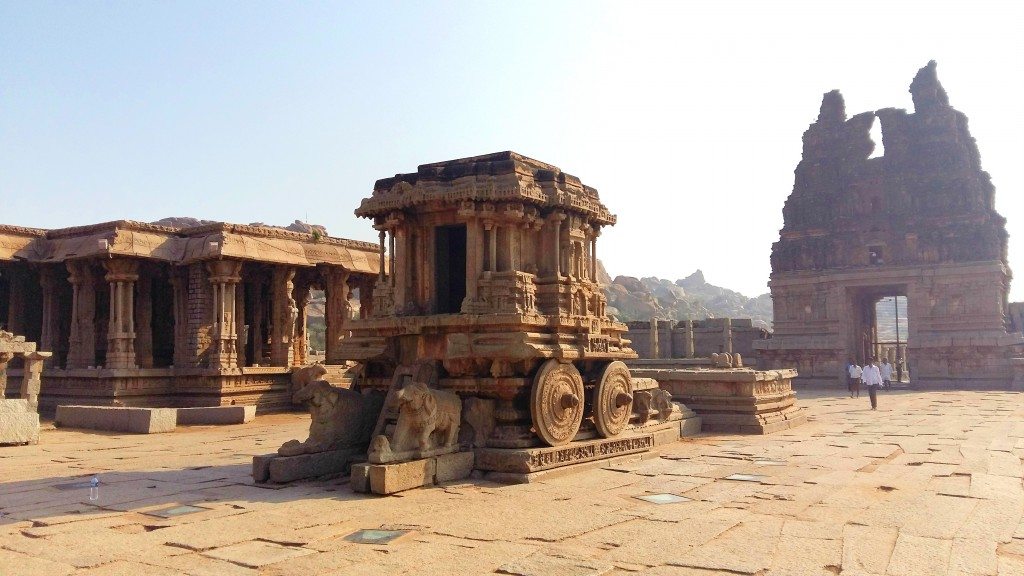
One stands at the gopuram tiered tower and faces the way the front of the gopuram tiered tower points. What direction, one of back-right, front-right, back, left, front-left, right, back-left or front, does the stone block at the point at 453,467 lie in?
front

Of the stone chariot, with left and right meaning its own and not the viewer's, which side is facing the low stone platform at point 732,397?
back

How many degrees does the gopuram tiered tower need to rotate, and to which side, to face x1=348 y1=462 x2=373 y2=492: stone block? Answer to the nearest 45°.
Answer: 0° — it already faces it

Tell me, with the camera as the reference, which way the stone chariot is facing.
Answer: facing the viewer and to the left of the viewer

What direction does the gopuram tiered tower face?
toward the camera

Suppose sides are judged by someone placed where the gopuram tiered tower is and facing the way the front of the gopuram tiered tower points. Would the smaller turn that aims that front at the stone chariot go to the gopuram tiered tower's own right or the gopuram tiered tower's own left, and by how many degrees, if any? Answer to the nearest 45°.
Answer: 0° — it already faces it

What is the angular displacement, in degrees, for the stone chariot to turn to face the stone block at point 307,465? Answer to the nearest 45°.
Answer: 0° — it already faces it

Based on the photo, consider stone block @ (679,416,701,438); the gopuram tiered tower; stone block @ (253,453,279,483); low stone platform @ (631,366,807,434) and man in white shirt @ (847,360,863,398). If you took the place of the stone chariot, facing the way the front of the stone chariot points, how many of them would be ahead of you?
1

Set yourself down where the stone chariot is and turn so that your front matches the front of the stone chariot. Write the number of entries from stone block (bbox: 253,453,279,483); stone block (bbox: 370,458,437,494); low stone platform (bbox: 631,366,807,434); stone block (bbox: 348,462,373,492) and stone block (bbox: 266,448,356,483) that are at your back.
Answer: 1

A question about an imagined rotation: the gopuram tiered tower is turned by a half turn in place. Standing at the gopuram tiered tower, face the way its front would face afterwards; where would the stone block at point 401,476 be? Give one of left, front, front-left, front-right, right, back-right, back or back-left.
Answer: back

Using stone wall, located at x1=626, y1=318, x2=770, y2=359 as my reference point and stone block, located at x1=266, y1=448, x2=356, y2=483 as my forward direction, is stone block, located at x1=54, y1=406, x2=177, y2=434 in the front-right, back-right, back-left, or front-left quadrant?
front-right

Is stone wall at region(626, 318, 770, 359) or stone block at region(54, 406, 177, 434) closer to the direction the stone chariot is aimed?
the stone block

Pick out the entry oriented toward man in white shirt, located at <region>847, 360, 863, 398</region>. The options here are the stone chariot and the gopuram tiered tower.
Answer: the gopuram tiered tower

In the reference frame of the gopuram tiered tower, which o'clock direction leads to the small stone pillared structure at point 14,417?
The small stone pillared structure is roughly at 1 o'clock from the gopuram tiered tower.

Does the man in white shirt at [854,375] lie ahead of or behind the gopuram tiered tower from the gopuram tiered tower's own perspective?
ahead

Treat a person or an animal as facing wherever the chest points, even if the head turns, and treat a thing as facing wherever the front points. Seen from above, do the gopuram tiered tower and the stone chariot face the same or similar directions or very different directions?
same or similar directions
